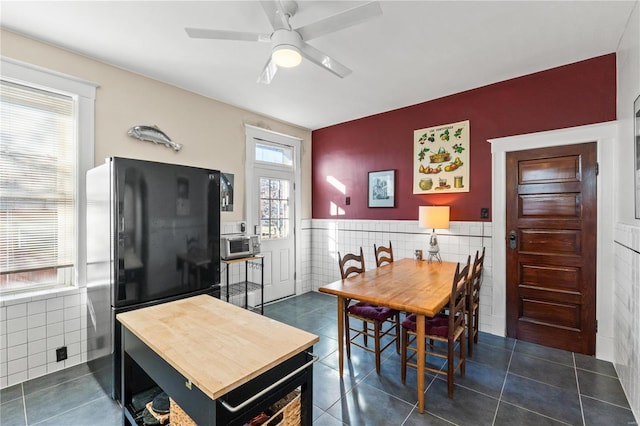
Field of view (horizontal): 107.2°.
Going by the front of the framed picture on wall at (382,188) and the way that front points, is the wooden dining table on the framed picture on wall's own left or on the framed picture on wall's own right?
on the framed picture on wall's own left

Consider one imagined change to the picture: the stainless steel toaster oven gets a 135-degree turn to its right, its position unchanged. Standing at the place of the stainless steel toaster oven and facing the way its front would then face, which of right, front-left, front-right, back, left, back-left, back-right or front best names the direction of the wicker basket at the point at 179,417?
left

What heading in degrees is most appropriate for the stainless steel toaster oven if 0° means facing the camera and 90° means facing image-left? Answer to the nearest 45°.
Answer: approximately 315°

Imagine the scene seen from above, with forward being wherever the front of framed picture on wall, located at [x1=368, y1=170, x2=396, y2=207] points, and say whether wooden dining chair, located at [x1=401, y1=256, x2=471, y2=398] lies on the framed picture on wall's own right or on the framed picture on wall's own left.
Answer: on the framed picture on wall's own left

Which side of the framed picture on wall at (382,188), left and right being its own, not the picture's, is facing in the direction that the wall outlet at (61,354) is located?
front

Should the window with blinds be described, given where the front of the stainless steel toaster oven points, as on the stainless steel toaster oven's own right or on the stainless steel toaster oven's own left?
on the stainless steel toaster oven's own right

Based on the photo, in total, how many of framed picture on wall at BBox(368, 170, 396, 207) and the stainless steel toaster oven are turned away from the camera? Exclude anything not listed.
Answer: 0

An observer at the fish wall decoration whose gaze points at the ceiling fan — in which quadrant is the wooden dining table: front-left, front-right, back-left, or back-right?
front-left

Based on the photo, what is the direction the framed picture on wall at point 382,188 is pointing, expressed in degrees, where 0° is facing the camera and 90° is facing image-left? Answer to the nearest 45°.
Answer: approximately 45°

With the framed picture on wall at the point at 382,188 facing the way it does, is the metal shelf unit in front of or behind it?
in front

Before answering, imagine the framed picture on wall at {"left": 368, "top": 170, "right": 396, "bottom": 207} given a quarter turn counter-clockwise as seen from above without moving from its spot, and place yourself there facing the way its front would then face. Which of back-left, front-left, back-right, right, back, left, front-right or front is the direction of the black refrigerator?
right

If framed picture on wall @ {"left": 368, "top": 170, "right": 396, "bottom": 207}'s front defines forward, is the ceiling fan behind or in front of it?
in front
